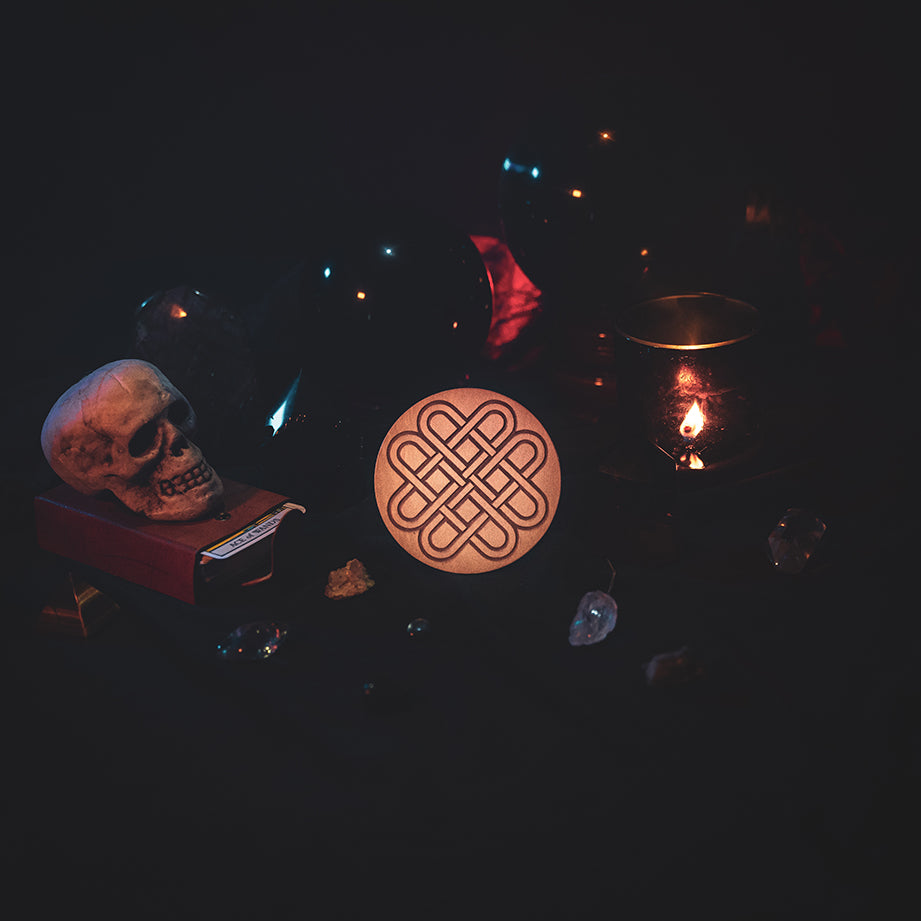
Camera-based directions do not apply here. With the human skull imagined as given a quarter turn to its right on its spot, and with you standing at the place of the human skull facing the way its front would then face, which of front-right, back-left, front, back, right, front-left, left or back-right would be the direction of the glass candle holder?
back-left

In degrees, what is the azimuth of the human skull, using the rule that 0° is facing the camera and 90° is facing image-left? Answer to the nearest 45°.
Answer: approximately 315°

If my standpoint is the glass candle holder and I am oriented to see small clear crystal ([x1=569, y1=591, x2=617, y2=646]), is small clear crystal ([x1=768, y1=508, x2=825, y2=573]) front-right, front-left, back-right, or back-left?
front-left

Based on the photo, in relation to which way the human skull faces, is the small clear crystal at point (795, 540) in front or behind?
in front

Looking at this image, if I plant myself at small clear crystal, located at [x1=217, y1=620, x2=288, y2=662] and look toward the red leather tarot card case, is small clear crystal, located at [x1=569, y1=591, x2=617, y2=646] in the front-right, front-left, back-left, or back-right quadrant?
back-right

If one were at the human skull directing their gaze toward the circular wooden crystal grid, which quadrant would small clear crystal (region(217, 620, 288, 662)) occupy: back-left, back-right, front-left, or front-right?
front-right
